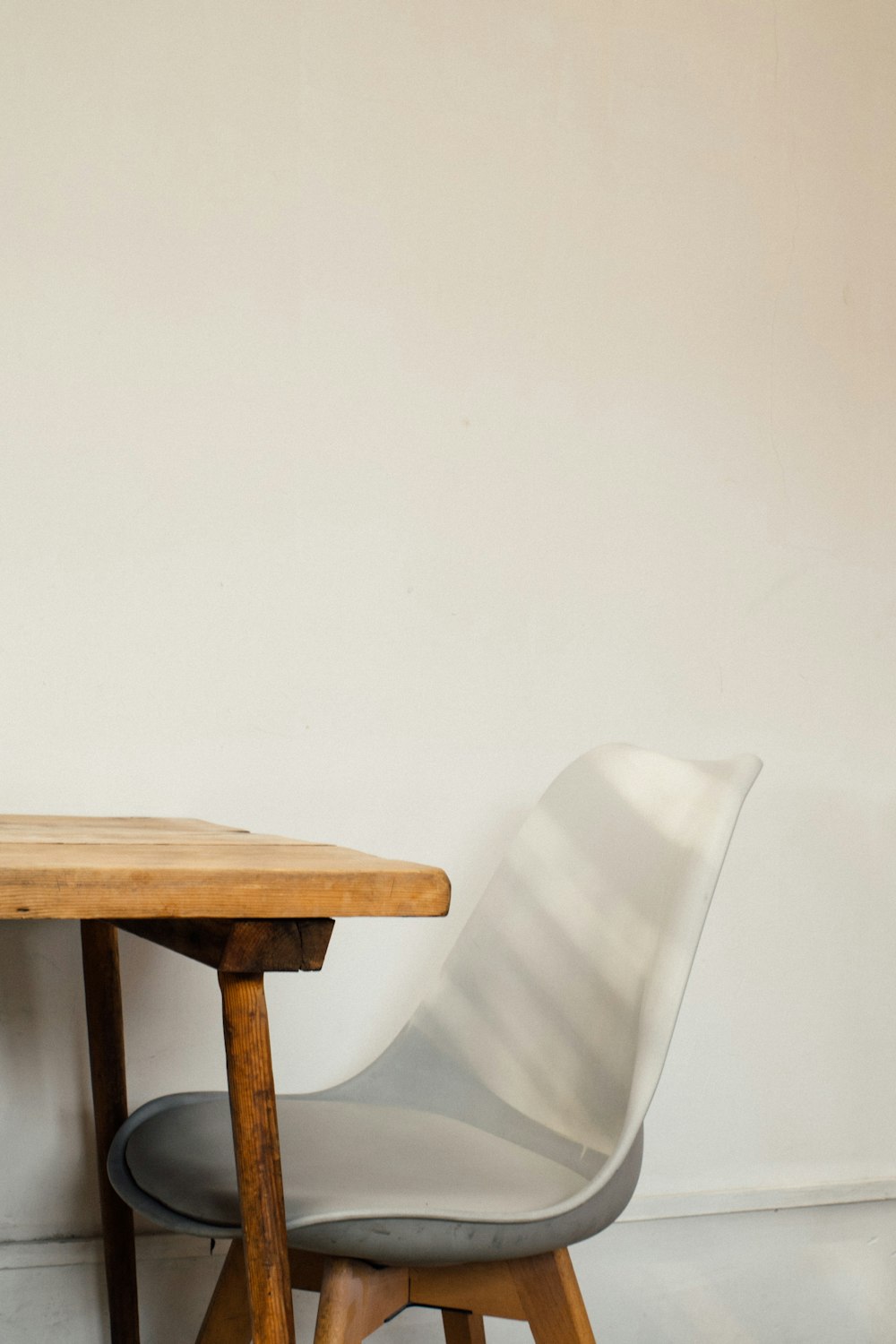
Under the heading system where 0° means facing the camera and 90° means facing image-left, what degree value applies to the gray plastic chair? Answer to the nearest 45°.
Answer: approximately 45°
